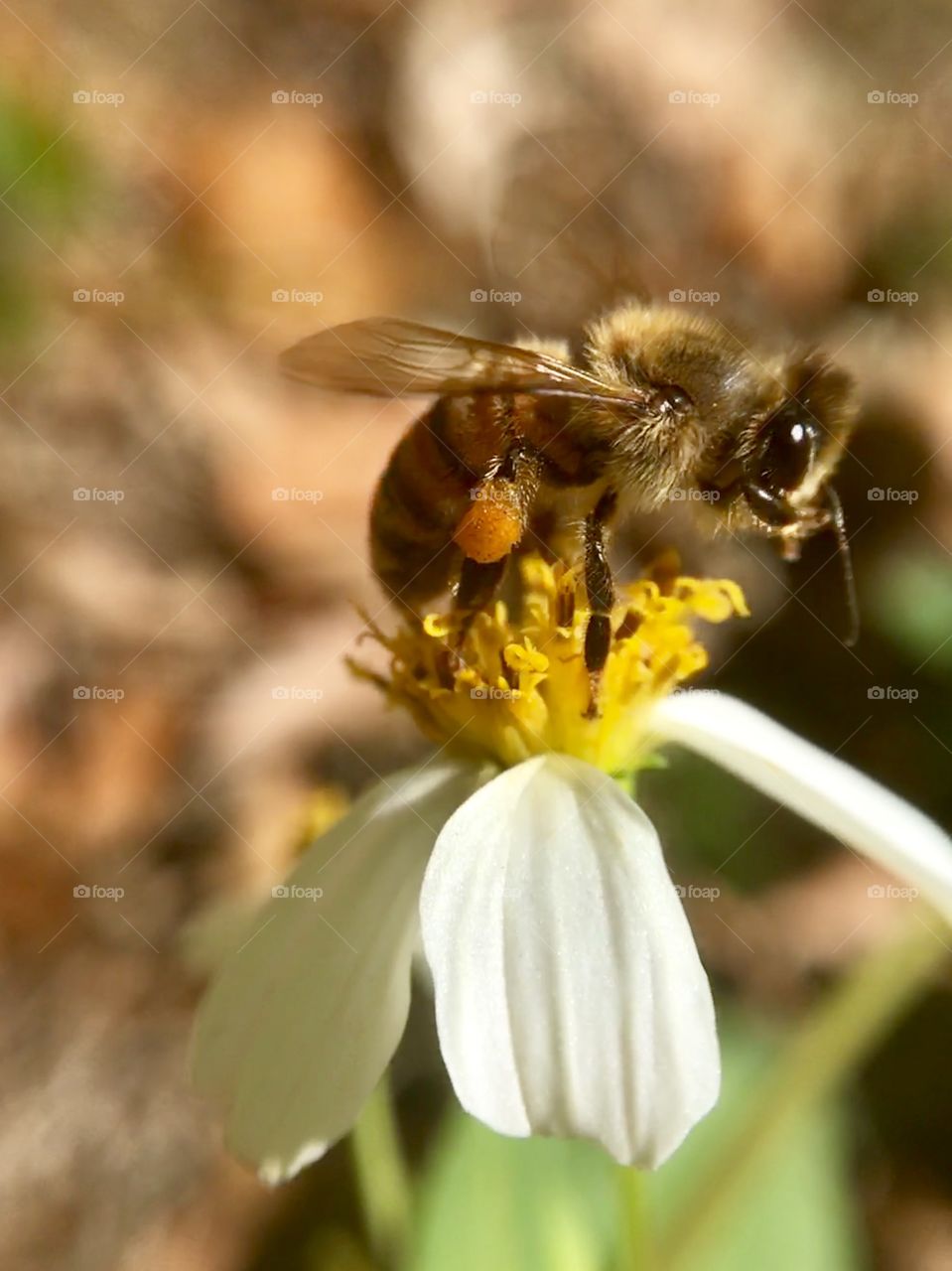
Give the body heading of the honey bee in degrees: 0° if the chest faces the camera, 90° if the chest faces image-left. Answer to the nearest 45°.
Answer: approximately 270°
